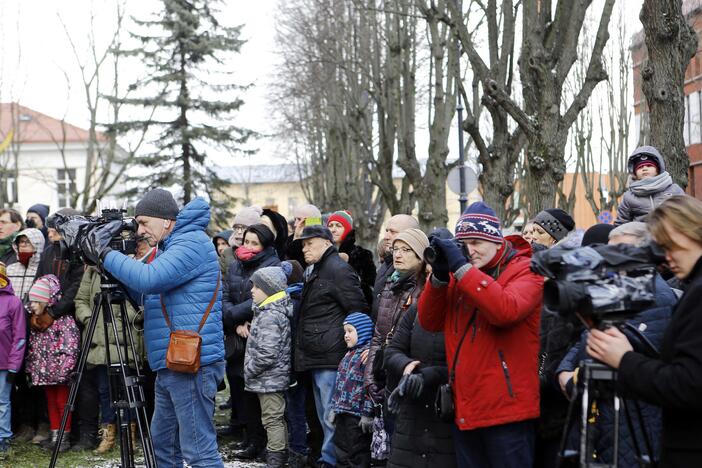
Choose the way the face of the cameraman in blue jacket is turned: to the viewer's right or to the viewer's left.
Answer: to the viewer's left

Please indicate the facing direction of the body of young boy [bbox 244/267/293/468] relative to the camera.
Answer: to the viewer's left

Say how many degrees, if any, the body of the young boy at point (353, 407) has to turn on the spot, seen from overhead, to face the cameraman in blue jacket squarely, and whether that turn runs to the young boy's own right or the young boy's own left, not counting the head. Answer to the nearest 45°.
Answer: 0° — they already face them

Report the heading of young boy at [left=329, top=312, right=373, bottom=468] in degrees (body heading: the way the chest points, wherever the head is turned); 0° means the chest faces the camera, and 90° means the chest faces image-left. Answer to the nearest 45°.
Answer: approximately 45°

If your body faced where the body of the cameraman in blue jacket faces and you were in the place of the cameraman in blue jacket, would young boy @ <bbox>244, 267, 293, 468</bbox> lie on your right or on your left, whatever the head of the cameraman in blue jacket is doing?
on your right

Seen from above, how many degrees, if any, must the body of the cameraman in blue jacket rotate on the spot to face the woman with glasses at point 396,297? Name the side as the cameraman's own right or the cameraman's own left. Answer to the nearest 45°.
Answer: approximately 180°

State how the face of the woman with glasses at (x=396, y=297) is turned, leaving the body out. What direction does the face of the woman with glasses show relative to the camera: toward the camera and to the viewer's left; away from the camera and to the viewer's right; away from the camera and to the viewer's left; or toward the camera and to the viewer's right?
toward the camera and to the viewer's left

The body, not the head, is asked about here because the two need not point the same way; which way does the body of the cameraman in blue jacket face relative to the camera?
to the viewer's left

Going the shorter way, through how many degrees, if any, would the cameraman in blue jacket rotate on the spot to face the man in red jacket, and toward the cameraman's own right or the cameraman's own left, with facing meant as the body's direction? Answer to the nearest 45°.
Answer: approximately 135° to the cameraman's own left

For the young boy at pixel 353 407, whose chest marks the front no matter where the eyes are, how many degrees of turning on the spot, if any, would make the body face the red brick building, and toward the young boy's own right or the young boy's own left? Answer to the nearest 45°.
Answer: approximately 180°

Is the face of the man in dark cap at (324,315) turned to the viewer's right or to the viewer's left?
to the viewer's left
